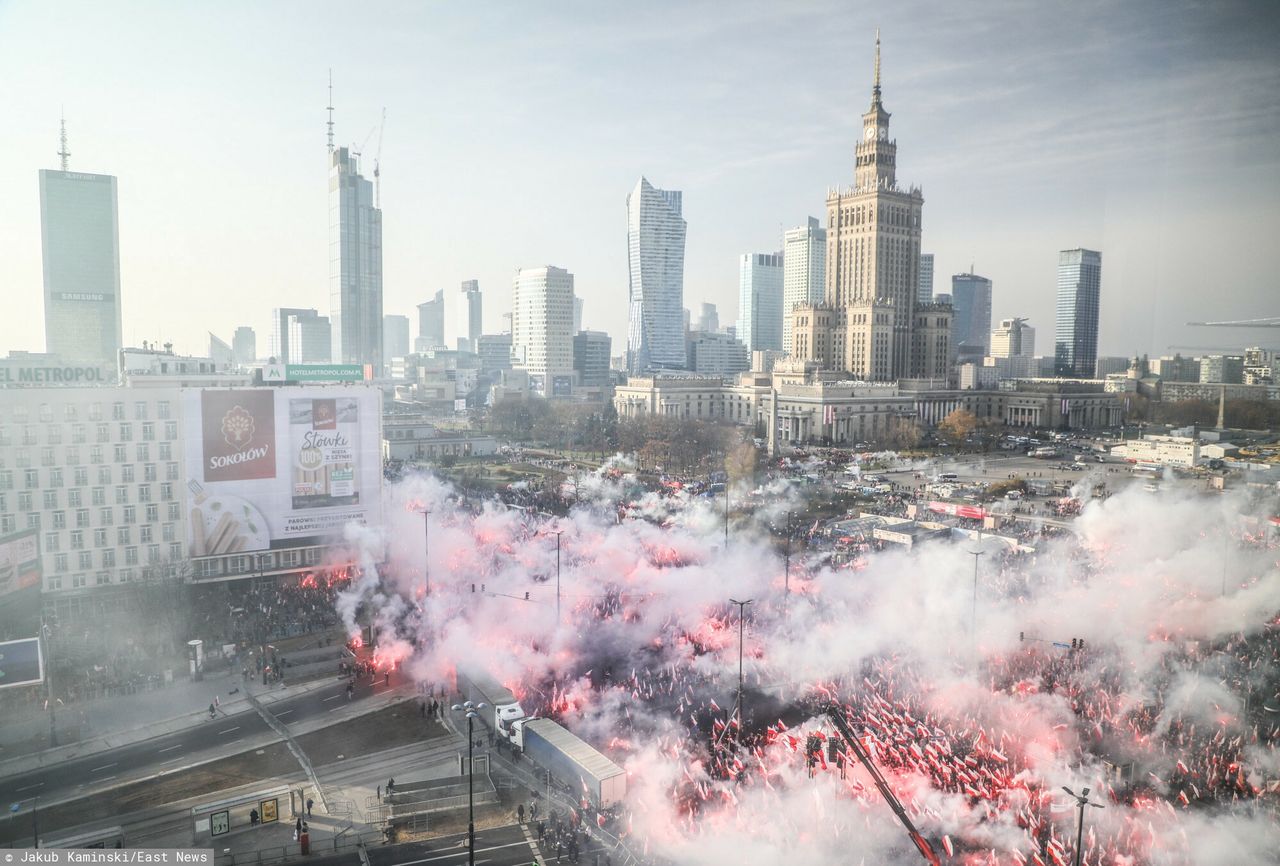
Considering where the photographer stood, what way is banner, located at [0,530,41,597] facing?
facing the viewer and to the right of the viewer

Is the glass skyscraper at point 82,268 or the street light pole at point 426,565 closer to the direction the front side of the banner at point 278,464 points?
the street light pole

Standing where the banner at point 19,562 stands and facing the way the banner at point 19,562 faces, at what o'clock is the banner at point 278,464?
the banner at point 278,464 is roughly at 9 o'clock from the banner at point 19,562.

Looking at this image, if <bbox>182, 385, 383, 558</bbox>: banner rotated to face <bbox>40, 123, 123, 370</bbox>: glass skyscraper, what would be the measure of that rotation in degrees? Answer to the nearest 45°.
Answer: approximately 135° to its right

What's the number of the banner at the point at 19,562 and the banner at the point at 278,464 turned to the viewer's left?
0

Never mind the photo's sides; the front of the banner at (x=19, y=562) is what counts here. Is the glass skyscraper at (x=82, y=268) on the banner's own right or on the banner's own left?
on the banner's own left

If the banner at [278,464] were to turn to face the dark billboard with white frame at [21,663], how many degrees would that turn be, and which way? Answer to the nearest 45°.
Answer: approximately 45° to its right

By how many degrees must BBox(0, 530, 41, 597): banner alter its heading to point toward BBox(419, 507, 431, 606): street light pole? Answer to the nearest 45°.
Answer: approximately 45° to its left

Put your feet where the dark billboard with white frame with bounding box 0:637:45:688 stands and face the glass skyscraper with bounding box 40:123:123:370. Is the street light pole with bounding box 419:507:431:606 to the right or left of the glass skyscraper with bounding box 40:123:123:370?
right

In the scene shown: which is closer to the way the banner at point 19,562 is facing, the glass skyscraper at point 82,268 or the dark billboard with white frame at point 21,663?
the dark billboard with white frame

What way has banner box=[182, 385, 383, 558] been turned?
toward the camera

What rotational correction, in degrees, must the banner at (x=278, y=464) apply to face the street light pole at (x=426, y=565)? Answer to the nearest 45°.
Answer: approximately 45° to its left
